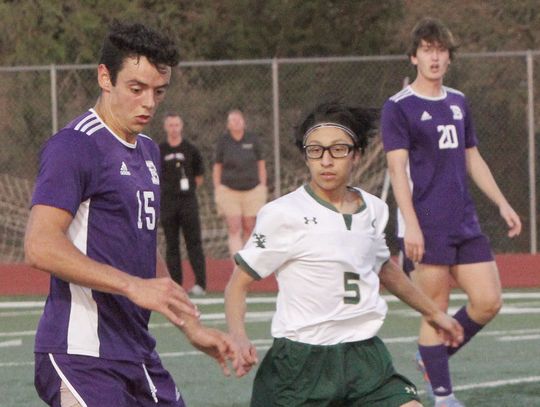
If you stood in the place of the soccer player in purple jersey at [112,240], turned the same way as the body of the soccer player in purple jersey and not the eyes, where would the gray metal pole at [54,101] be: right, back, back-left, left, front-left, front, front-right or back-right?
back-left

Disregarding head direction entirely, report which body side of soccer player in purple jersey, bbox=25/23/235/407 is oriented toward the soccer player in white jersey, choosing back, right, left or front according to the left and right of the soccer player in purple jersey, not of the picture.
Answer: left

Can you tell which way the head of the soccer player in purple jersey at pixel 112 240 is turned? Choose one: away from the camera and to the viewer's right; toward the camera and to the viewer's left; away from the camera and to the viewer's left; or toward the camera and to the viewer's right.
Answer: toward the camera and to the viewer's right

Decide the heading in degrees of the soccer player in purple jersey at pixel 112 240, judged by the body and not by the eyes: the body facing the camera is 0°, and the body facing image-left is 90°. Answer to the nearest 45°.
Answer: approximately 315°

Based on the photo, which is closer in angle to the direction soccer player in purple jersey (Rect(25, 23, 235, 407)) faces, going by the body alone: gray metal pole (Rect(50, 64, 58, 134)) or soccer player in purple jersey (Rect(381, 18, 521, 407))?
the soccer player in purple jersey

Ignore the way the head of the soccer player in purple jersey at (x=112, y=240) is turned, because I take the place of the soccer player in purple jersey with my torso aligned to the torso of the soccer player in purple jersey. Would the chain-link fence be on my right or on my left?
on my left

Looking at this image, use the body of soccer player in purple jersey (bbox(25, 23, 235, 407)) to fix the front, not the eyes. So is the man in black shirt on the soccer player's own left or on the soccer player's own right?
on the soccer player's own left

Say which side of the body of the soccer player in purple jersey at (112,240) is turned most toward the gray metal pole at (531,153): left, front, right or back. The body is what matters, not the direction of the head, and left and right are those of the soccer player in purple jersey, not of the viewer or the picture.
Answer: left
